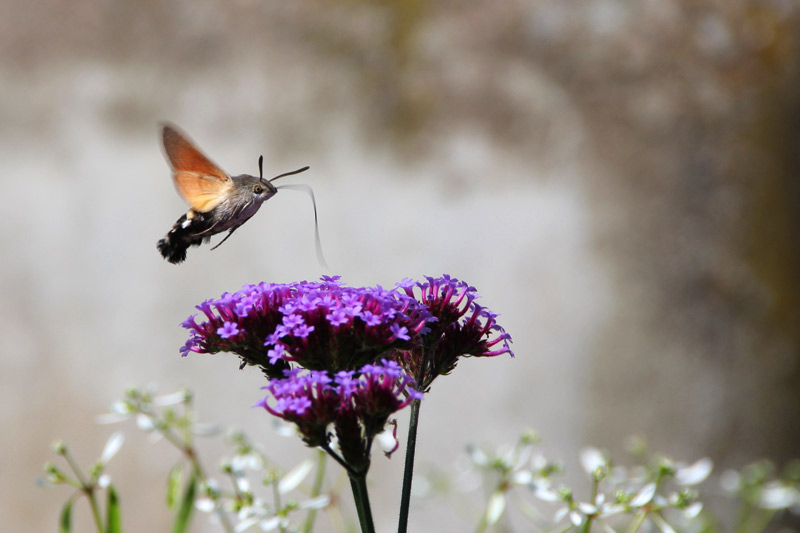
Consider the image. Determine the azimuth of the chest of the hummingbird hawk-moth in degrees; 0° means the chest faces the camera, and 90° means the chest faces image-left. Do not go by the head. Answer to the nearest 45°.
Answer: approximately 270°

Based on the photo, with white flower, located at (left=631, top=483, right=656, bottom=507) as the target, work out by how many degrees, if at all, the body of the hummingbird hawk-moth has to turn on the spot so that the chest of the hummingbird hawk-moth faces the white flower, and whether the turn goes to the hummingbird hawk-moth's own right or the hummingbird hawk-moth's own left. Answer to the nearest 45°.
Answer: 0° — it already faces it

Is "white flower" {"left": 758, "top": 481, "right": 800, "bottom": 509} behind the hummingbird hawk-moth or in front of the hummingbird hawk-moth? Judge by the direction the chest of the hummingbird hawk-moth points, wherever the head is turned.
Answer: in front
